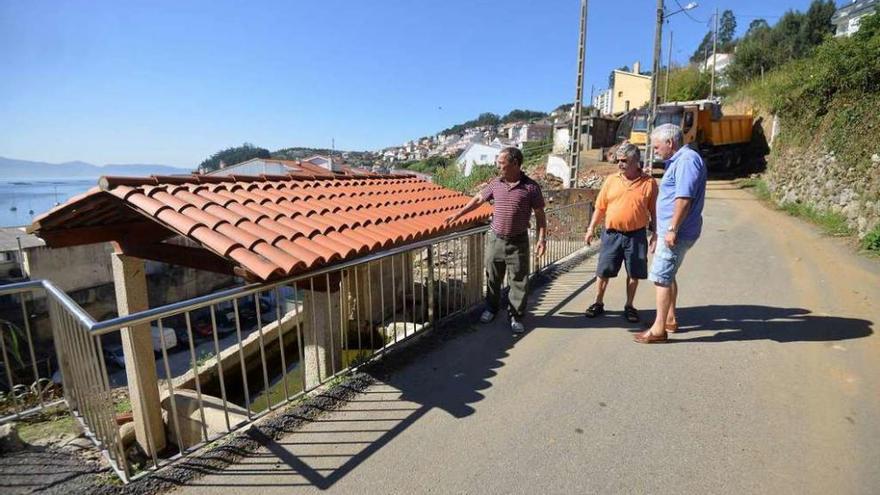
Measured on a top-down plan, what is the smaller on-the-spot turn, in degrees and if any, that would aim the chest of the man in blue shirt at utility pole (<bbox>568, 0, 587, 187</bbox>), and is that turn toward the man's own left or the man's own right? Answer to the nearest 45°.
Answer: approximately 90° to the man's own right

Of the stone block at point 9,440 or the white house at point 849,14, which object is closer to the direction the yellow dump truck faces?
the stone block

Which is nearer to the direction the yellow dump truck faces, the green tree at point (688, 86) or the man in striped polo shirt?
the man in striped polo shirt

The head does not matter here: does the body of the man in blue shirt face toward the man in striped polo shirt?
yes

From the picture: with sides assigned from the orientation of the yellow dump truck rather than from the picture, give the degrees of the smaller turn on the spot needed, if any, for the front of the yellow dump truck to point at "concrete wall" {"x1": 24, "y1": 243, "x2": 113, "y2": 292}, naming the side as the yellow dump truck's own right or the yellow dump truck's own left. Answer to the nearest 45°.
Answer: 0° — it already faces it

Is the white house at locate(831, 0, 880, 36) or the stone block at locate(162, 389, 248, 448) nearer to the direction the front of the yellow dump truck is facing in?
the stone block

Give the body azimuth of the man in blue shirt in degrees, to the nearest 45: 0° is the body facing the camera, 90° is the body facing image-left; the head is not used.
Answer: approximately 90°

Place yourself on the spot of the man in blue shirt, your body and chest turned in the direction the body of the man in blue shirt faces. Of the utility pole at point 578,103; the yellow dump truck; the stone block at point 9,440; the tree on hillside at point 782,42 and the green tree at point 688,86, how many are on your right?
4

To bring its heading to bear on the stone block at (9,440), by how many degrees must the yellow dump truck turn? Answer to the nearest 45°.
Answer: approximately 45° to its left

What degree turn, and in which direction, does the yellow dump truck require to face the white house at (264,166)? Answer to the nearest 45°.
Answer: approximately 45° to its right

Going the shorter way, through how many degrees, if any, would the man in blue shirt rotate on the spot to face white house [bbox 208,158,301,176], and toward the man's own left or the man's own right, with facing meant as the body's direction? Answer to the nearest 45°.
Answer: approximately 45° to the man's own right
